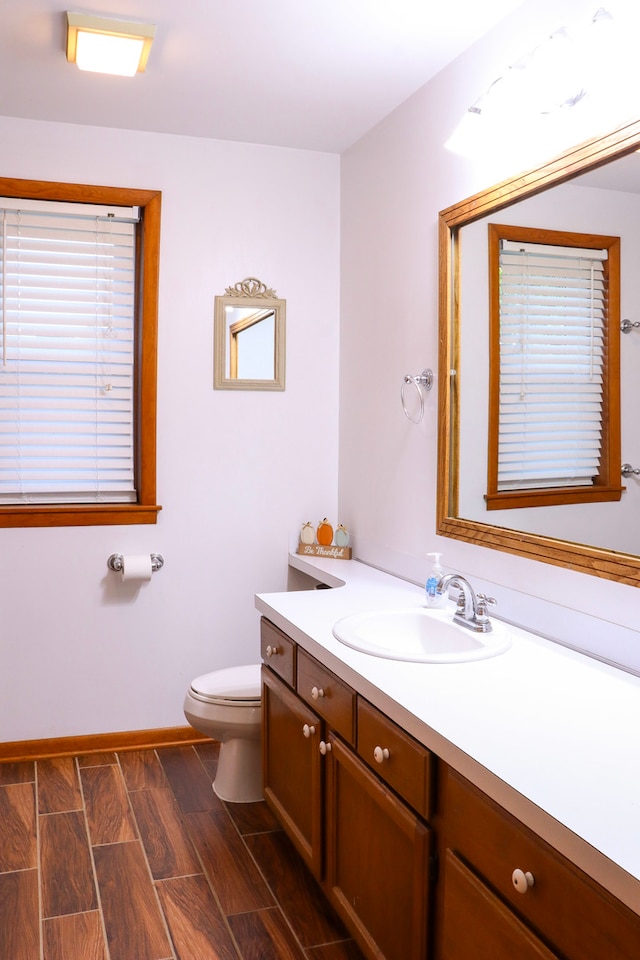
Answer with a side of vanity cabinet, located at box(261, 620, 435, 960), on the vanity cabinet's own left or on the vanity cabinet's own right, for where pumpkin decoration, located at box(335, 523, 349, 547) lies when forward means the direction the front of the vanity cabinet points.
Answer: on the vanity cabinet's own right

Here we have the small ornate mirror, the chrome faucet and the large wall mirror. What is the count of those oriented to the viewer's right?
0

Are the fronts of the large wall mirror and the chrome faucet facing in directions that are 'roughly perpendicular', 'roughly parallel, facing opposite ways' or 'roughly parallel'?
roughly parallel

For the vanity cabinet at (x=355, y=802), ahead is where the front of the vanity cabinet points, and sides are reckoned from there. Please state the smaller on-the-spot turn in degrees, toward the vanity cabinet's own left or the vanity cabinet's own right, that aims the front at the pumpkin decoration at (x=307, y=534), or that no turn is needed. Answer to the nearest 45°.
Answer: approximately 135° to the vanity cabinet's own right

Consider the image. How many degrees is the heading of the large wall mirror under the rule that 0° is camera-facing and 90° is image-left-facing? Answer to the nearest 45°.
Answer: approximately 45°

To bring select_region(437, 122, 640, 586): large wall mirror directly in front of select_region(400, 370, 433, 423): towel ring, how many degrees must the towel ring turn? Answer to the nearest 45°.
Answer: approximately 45° to its left

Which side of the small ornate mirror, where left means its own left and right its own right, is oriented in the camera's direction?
front

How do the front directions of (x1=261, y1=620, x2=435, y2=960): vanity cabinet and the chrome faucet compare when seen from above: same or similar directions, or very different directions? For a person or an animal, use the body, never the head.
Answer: same or similar directions

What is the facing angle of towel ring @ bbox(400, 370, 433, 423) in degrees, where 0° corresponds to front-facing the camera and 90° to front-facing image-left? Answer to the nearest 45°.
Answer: approximately 45°

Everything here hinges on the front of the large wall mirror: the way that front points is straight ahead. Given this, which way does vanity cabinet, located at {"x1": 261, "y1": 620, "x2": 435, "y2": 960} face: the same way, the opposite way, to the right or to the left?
the same way

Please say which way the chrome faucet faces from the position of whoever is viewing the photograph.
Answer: facing the viewer and to the left of the viewer

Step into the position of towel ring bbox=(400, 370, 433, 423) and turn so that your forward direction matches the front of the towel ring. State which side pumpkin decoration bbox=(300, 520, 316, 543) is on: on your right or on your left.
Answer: on your right

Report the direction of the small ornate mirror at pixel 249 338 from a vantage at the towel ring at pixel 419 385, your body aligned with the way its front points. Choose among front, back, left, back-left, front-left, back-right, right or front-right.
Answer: right

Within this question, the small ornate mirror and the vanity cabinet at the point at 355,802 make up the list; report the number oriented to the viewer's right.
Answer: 0
